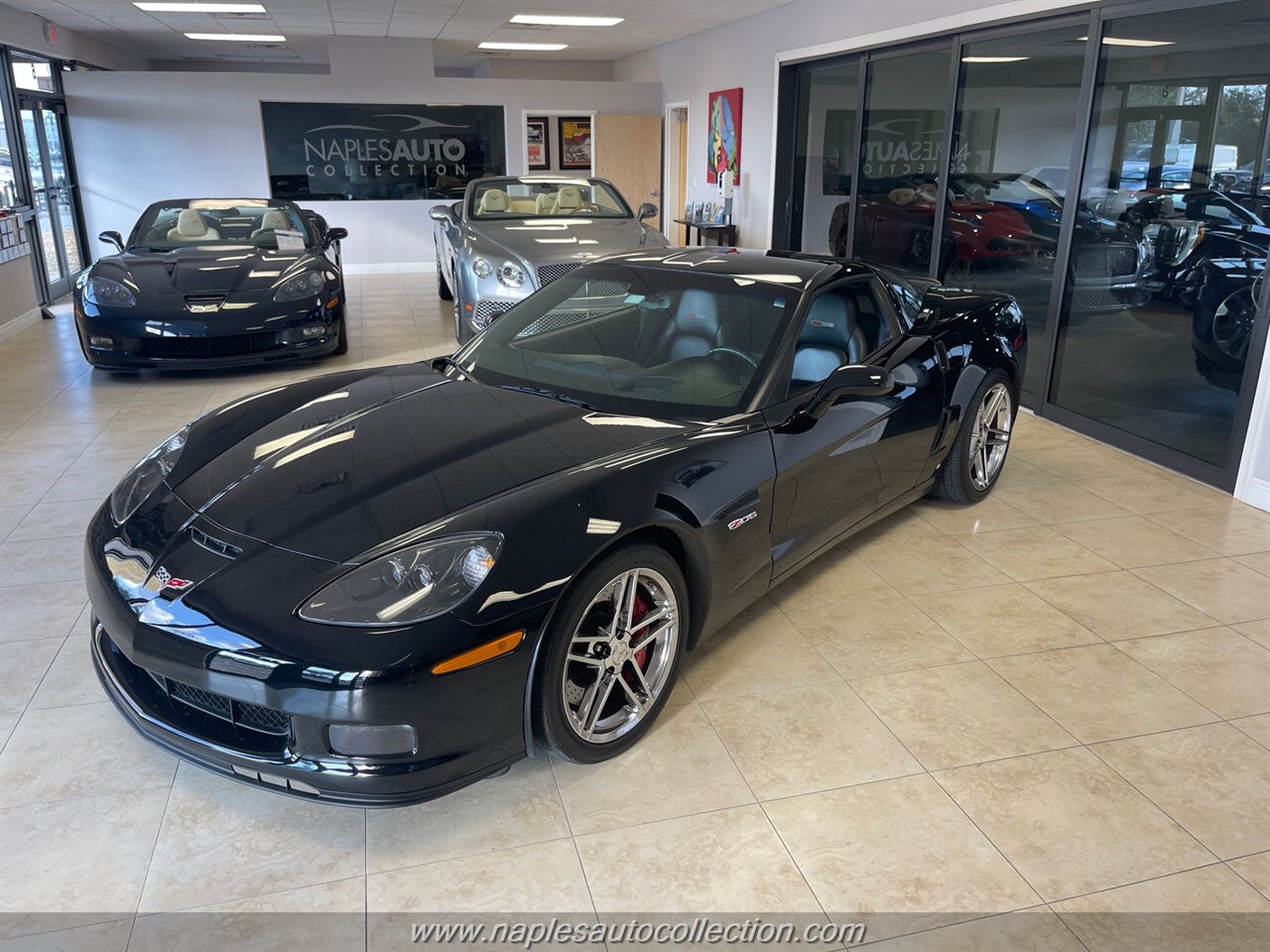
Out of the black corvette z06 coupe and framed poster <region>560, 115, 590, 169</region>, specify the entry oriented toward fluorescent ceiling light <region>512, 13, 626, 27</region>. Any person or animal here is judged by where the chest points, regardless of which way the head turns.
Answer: the framed poster

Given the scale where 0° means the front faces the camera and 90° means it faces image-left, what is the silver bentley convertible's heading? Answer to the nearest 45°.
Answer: approximately 315°

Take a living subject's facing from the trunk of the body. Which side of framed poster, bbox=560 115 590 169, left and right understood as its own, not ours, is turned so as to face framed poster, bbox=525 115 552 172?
right

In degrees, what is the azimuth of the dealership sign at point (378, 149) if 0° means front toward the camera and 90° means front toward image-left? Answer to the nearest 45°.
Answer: approximately 0°

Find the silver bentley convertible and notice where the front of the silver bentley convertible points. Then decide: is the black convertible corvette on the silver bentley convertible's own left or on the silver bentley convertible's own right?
on the silver bentley convertible's own right

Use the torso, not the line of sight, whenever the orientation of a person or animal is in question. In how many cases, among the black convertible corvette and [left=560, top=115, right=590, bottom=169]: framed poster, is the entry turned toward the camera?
2

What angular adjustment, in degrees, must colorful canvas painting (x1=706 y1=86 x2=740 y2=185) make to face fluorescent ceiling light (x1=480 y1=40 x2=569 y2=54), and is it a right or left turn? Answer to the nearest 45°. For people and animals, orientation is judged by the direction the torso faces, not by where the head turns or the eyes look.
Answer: approximately 90° to its right

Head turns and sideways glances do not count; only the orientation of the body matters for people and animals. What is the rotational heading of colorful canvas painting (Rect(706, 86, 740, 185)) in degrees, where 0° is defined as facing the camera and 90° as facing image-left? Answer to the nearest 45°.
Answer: approximately 45°

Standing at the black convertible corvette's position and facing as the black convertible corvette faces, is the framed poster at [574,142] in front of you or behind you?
behind

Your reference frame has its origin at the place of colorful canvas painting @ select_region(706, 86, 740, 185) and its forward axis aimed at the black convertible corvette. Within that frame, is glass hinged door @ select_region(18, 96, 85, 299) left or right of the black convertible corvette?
right

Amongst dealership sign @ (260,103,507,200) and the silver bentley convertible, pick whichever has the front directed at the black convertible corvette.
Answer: the dealership sign

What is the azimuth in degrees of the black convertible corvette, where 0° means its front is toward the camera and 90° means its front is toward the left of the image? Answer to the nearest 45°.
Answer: approximately 0°

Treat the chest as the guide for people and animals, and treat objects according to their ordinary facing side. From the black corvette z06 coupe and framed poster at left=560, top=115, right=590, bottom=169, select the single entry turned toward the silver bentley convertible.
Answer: the framed poster

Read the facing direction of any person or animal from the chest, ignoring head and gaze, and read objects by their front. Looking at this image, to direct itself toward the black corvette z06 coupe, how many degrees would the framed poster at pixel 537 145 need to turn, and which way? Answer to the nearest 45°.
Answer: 0° — it already faces it
